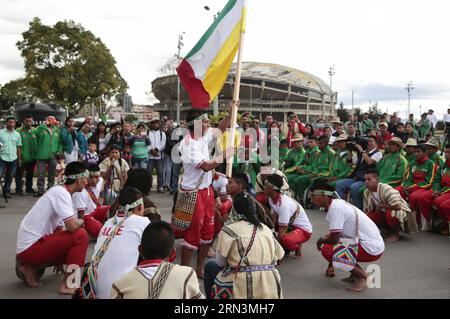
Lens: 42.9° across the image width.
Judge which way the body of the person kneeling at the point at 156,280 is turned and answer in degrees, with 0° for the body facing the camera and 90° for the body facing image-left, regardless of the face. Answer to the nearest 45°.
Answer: approximately 180°

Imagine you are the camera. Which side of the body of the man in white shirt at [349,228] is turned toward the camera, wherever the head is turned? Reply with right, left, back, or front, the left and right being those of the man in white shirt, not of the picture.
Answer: left

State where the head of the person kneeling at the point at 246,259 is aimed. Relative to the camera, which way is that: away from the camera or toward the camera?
away from the camera

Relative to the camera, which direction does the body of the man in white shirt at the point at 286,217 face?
to the viewer's left

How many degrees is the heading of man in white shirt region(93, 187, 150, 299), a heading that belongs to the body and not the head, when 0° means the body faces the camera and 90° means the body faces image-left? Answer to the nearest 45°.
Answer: approximately 225°

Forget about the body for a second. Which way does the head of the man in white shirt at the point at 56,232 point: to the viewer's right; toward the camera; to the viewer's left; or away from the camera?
to the viewer's right

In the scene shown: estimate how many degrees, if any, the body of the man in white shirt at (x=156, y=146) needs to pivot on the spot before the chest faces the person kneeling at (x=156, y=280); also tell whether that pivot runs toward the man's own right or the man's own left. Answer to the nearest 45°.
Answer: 0° — they already face them
